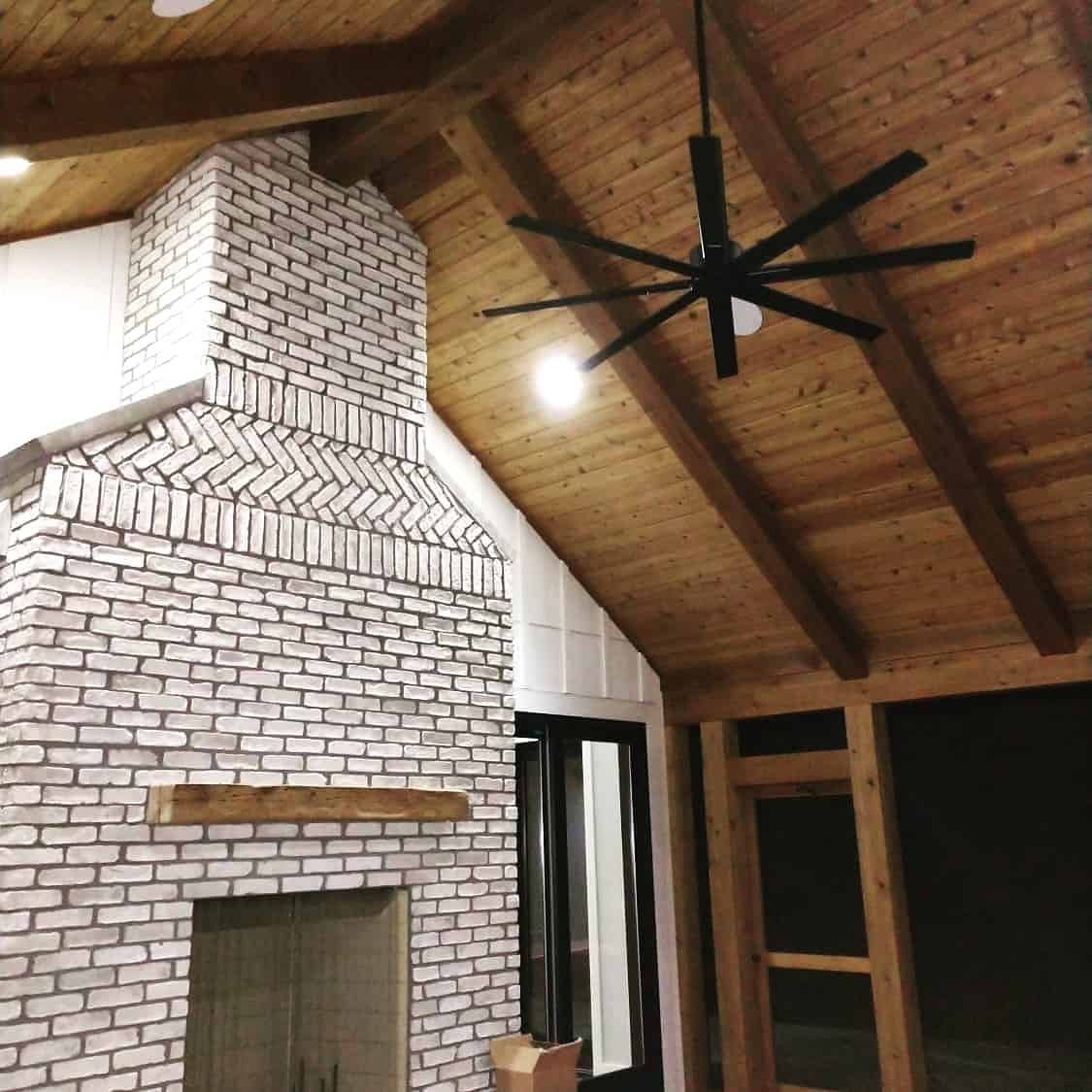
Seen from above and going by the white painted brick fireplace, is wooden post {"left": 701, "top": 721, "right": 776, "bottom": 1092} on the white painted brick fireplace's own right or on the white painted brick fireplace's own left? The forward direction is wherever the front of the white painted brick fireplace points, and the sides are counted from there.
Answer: on the white painted brick fireplace's own left

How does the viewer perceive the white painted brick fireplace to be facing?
facing the viewer and to the right of the viewer

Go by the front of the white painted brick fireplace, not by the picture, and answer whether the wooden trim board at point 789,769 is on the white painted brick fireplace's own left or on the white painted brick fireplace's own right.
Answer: on the white painted brick fireplace's own left

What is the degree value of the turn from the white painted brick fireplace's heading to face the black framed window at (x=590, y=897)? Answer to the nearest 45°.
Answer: approximately 90° to its left

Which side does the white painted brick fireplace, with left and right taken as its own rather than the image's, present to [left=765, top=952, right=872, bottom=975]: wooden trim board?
left

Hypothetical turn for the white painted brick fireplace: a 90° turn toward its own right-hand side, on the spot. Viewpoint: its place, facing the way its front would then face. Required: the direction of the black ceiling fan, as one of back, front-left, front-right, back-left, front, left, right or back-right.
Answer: left

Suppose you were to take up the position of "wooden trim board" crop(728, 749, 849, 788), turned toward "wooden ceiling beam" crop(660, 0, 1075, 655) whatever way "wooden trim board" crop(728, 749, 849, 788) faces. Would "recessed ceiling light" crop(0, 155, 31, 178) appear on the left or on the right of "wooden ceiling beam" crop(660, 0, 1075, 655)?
right

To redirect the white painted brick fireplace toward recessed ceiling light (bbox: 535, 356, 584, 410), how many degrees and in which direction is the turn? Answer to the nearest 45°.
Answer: approximately 45° to its left
